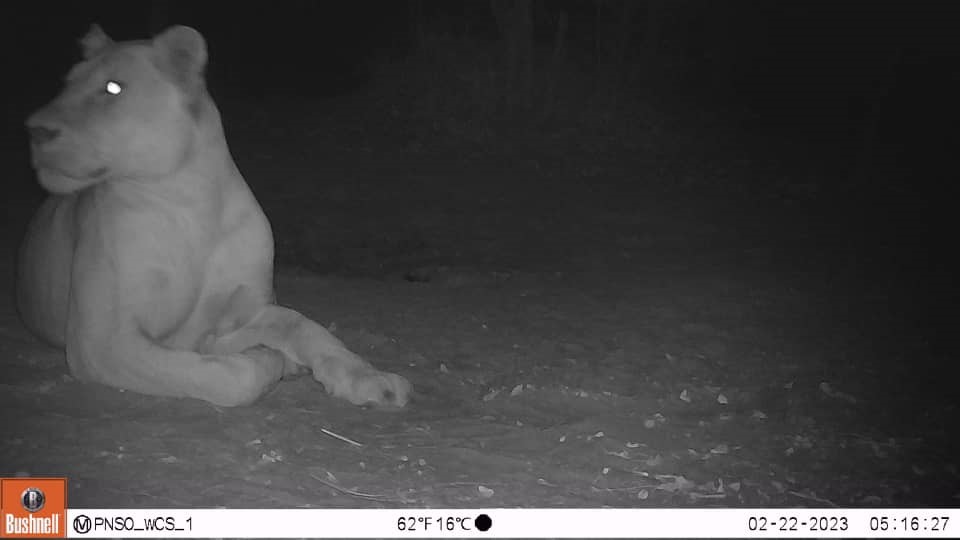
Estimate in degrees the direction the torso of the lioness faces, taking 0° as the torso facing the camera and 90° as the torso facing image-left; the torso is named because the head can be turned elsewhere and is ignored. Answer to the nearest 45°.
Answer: approximately 315°
